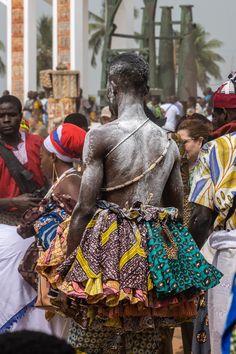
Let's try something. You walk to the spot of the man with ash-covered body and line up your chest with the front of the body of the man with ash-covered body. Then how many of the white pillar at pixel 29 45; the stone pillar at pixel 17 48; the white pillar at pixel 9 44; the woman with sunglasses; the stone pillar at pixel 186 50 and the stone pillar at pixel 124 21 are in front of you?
6

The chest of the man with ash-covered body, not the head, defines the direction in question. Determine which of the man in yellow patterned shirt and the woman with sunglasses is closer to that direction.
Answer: the woman with sunglasses

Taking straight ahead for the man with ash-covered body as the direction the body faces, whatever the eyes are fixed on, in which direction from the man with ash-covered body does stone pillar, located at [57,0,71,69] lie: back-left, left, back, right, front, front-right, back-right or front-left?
front

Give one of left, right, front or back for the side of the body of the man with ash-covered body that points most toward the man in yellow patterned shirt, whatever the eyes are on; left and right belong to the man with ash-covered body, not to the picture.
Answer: right

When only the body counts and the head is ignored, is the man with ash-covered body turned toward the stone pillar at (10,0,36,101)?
yes

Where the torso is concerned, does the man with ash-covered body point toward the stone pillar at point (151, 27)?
yes

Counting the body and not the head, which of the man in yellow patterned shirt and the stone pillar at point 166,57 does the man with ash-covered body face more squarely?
the stone pillar

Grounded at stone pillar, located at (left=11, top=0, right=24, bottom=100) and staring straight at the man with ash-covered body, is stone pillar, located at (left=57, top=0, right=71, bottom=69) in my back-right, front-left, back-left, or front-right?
front-left

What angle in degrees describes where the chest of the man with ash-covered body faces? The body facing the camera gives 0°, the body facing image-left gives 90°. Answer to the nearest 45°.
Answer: approximately 180°

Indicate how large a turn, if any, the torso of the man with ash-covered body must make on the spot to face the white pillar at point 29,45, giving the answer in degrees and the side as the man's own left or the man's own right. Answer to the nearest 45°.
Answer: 0° — they already face it

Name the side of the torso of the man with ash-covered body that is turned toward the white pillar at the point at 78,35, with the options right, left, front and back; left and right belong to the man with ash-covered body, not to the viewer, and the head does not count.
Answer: front

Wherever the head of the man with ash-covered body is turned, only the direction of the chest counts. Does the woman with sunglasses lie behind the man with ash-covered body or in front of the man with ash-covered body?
in front

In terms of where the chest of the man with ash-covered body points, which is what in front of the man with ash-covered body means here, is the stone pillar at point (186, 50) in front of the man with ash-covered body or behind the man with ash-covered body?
in front

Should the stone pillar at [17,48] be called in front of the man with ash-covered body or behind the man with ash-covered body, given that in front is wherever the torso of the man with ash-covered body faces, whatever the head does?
in front
